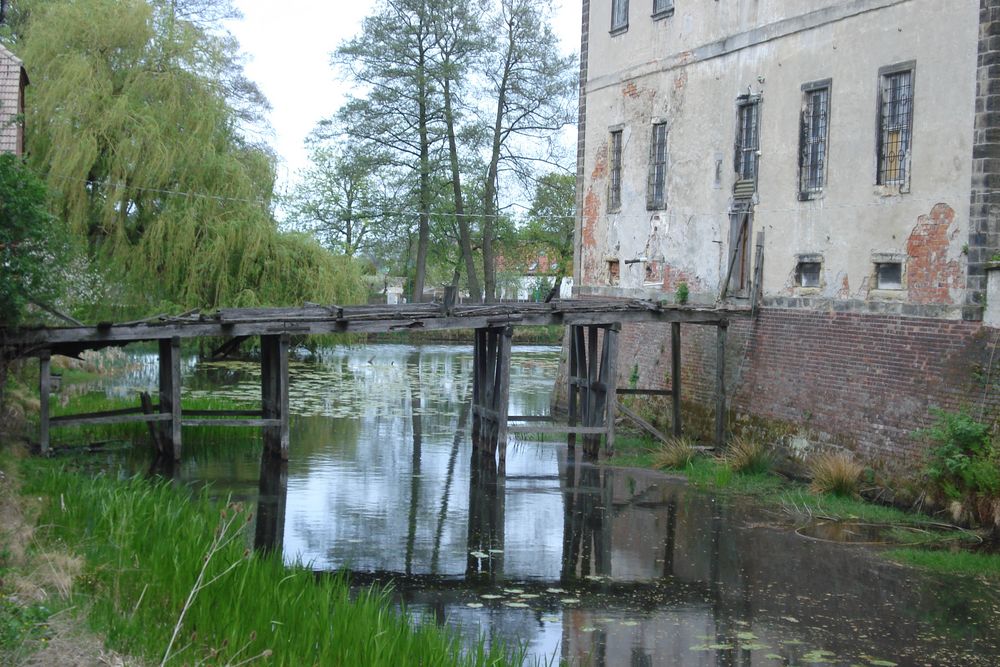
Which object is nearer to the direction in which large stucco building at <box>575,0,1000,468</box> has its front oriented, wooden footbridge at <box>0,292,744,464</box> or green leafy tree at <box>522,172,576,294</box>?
the wooden footbridge

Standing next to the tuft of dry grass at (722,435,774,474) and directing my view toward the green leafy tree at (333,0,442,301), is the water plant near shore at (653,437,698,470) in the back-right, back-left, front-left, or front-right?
front-left

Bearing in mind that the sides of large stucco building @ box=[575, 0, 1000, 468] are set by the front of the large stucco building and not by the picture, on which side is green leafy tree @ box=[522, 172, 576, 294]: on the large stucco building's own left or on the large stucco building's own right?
on the large stucco building's own right

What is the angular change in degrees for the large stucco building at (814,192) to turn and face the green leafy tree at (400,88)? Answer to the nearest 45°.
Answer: approximately 90° to its right

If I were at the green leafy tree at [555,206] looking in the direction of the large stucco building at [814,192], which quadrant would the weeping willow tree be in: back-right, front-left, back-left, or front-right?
front-right

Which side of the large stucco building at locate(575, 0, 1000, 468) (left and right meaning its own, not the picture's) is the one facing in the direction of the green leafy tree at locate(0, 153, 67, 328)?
front

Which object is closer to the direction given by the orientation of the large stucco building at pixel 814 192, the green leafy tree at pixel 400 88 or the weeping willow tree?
the weeping willow tree

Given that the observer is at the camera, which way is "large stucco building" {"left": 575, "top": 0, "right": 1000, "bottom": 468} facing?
facing the viewer and to the left of the viewer

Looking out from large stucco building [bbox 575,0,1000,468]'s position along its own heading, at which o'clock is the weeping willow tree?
The weeping willow tree is roughly at 2 o'clock from the large stucco building.
